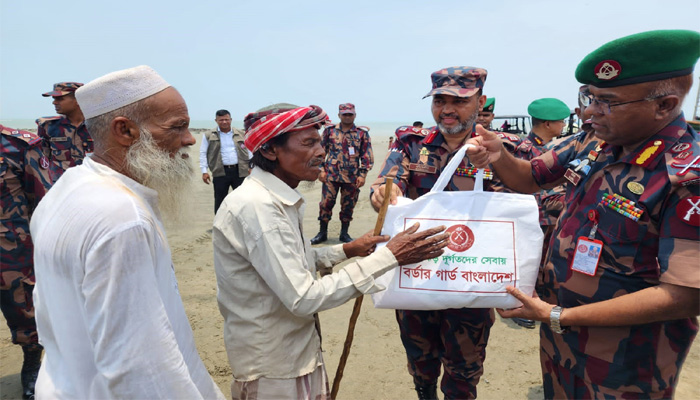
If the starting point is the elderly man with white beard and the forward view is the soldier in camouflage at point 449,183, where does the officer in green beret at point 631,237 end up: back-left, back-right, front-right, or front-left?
front-right

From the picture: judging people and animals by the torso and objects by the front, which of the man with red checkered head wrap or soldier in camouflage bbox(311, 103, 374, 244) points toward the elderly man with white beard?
the soldier in camouflage

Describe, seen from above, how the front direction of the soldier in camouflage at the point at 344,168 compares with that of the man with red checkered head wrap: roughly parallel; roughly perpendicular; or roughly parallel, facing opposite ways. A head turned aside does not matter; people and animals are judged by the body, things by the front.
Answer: roughly perpendicular

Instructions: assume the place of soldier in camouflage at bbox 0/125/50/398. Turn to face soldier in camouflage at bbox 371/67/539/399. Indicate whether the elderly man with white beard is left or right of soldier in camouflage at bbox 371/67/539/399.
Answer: right

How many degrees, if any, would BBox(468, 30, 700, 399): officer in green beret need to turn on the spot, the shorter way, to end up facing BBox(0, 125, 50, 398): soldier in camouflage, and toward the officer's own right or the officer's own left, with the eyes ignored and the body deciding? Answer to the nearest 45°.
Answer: approximately 45° to the officer's own right

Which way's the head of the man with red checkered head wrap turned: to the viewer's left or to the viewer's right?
to the viewer's right

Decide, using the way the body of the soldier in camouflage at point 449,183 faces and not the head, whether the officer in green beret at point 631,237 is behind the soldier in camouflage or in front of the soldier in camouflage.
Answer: in front

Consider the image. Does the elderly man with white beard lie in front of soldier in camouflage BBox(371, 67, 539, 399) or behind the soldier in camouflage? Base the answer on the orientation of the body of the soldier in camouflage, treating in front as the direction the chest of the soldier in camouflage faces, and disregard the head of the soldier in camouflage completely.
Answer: in front

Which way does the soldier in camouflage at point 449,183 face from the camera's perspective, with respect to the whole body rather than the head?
toward the camera

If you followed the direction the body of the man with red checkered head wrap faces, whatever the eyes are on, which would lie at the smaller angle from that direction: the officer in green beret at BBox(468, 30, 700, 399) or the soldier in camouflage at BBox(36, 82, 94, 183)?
the officer in green beret

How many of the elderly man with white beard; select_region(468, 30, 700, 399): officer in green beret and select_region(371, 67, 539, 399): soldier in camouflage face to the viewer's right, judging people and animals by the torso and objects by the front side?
1

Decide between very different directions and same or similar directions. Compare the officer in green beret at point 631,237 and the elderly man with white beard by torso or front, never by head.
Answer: very different directions

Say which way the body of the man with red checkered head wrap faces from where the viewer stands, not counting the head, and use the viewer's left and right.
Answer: facing to the right of the viewer

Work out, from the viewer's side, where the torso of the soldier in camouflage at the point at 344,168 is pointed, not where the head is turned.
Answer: toward the camera

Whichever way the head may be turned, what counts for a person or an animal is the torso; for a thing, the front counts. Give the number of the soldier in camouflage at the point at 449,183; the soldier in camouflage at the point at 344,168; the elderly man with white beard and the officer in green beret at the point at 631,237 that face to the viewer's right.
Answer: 1

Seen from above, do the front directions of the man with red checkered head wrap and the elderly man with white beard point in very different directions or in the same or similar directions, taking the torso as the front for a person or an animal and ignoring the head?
same or similar directions

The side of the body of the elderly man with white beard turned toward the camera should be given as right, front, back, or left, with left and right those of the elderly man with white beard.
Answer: right

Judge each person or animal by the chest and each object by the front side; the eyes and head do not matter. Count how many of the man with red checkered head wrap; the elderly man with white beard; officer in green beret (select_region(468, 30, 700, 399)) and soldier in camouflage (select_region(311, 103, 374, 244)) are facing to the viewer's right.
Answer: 2
